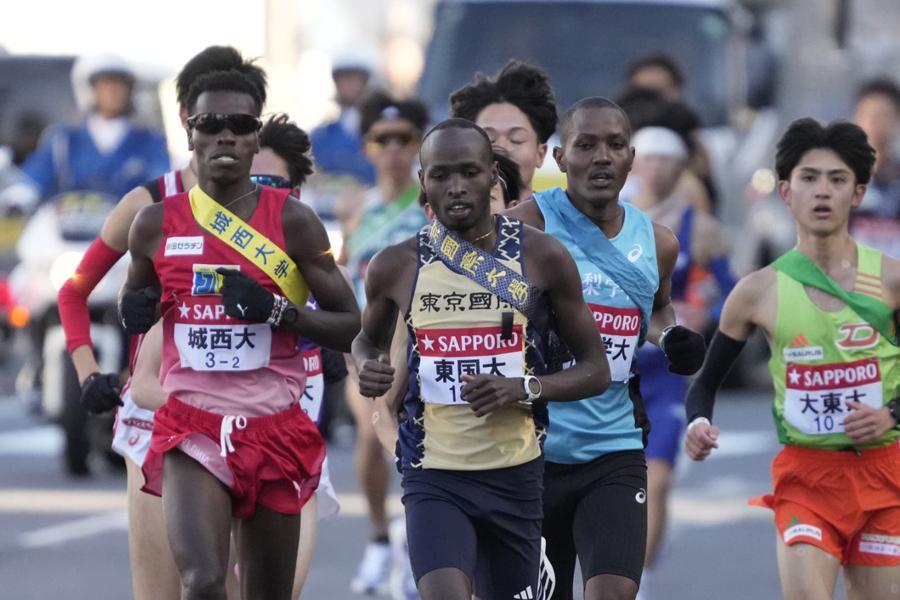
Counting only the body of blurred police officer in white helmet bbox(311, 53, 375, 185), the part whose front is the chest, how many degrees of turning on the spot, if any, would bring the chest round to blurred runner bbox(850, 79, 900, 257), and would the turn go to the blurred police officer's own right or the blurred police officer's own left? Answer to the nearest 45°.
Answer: approximately 45° to the blurred police officer's own left

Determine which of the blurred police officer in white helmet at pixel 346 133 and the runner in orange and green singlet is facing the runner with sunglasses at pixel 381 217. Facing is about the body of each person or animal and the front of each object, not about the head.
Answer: the blurred police officer in white helmet

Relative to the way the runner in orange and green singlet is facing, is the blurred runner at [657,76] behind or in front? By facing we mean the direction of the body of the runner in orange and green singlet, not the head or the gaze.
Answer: behind

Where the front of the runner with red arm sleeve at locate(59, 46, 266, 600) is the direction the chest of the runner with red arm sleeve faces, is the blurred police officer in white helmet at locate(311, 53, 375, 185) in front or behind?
behind

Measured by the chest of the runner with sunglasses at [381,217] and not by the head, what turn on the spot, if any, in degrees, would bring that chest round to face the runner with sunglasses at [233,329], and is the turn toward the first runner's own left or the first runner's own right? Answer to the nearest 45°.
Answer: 0° — they already face them

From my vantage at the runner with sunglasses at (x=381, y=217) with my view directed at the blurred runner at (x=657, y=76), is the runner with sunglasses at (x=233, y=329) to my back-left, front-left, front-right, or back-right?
back-right

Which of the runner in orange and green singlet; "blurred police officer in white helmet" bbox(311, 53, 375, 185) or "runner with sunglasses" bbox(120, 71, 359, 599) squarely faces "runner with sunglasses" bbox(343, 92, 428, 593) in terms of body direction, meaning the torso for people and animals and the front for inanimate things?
the blurred police officer in white helmet
